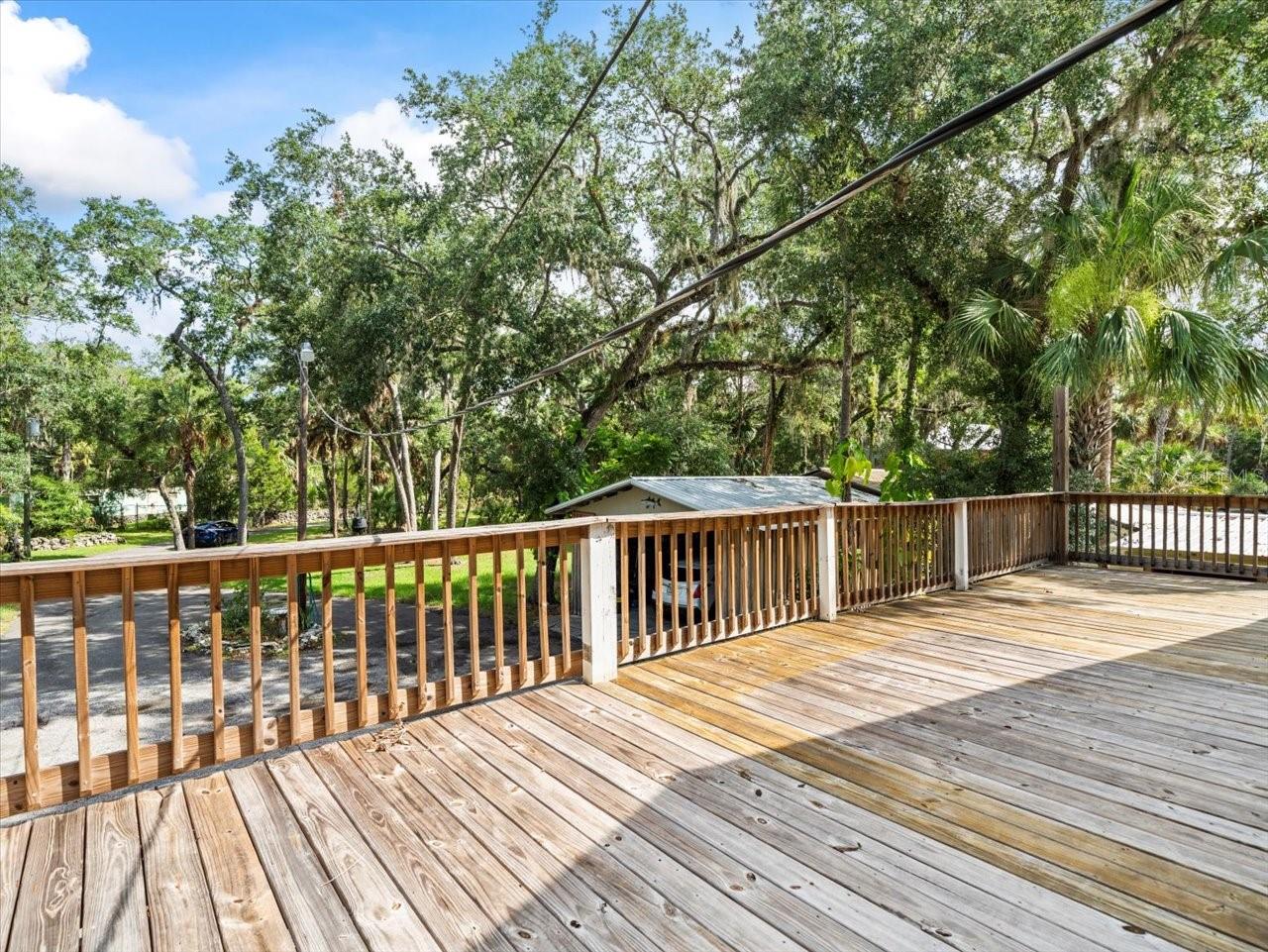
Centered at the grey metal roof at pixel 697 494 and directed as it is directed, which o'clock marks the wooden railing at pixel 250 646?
The wooden railing is roughly at 11 o'clock from the grey metal roof.

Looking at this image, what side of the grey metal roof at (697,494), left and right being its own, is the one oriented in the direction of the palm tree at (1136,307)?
left

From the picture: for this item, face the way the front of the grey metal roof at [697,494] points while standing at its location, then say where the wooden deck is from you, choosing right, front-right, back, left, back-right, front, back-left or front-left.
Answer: front-left

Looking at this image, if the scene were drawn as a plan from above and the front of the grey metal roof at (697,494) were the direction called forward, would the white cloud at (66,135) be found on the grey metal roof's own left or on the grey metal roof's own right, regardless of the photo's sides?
on the grey metal roof's own right

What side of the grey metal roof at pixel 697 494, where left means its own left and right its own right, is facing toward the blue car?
right

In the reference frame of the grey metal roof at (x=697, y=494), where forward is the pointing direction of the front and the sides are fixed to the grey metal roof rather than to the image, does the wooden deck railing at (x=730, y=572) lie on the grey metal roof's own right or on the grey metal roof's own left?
on the grey metal roof's own left
